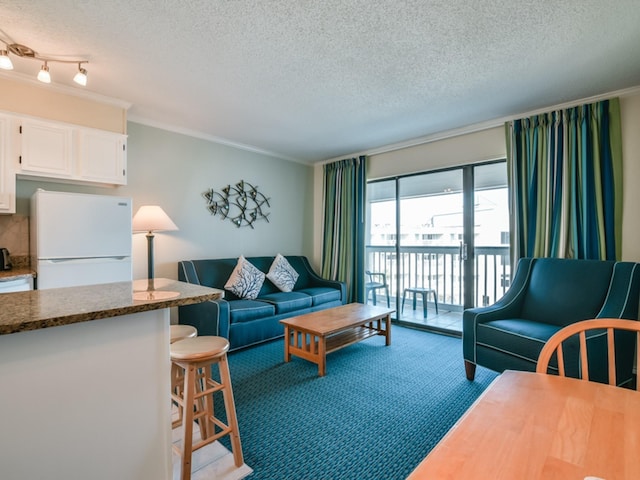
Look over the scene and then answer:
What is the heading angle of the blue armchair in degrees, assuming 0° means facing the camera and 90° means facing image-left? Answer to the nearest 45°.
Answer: approximately 45°

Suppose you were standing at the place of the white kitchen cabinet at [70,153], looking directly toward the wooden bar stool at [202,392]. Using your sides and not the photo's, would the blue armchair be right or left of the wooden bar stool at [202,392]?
left

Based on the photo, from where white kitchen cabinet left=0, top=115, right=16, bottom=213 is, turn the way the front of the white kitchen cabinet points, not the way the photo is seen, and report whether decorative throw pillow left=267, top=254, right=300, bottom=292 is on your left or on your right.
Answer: on your left

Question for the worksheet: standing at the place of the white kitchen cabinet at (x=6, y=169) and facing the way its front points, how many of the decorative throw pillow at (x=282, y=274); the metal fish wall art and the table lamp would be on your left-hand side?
3

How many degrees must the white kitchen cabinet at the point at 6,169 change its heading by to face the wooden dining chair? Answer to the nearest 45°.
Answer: approximately 45° to its left

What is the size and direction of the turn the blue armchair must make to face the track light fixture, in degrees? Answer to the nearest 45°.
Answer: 0° — it already faces it

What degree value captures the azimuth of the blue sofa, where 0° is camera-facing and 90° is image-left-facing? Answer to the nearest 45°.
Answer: approximately 315°

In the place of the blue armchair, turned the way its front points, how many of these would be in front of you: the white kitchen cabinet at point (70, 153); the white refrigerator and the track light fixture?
3

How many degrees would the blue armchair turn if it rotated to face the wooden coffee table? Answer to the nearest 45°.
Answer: approximately 45° to its right

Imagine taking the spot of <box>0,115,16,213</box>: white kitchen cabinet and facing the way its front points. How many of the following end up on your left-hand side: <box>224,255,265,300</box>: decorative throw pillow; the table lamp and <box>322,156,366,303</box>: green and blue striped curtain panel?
3

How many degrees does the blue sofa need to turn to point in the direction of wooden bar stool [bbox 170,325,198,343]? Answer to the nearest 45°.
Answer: approximately 45° to its right

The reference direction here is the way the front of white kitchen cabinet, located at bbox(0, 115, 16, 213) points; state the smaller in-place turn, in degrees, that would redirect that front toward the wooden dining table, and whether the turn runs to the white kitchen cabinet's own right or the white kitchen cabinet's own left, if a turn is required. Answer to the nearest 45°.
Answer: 0° — it already faces it

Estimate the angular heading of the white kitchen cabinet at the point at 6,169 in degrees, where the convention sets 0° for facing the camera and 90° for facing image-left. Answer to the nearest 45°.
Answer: approximately 0°

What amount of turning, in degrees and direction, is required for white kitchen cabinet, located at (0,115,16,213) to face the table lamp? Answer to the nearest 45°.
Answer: approximately 90° to its left
